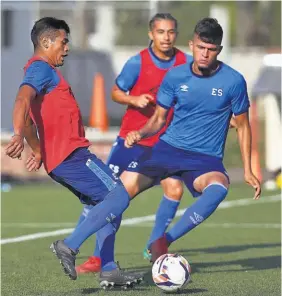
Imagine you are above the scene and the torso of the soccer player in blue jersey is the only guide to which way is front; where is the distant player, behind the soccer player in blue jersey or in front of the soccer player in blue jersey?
behind

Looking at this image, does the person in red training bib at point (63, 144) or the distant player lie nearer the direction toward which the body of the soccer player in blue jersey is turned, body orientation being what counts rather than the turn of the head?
the person in red training bib

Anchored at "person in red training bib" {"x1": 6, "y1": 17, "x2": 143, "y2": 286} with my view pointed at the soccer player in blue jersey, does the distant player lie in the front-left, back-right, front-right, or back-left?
front-left

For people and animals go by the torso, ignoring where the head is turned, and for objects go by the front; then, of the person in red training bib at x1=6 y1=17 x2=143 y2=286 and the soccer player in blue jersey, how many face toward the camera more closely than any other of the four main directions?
1

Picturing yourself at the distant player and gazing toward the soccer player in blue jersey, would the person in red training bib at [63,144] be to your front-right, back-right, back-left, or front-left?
front-right

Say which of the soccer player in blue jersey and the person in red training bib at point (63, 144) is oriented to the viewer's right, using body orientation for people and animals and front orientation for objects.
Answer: the person in red training bib

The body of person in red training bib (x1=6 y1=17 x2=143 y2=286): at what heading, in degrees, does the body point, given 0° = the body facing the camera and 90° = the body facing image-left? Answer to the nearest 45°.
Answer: approximately 270°

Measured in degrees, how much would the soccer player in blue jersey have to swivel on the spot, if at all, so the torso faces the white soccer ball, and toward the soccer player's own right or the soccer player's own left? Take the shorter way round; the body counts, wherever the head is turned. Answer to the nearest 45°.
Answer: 0° — they already face it

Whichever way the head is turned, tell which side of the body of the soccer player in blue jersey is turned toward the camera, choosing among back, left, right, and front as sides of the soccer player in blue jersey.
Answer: front

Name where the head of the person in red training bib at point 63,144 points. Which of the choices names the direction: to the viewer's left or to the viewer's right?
to the viewer's right

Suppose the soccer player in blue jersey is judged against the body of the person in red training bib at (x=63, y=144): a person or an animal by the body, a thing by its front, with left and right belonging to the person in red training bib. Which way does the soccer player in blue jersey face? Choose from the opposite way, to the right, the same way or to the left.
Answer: to the right
